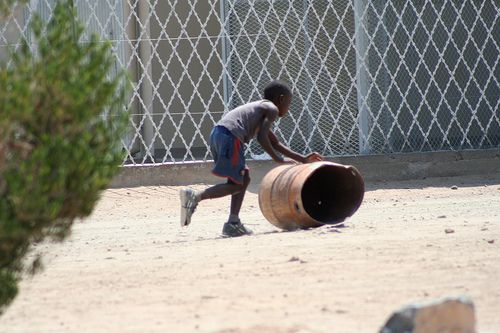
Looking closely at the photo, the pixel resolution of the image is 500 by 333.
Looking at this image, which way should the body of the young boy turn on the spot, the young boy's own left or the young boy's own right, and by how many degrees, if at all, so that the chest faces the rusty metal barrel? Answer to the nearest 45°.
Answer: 0° — they already face it

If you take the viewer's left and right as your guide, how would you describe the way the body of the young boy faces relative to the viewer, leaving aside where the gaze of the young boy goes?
facing to the right of the viewer

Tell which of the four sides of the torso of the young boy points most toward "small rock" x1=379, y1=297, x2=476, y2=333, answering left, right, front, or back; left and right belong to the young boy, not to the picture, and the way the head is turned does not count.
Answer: right

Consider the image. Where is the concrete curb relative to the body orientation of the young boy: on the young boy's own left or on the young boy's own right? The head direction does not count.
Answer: on the young boy's own left

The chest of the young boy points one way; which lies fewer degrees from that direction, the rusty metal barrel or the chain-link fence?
the rusty metal barrel

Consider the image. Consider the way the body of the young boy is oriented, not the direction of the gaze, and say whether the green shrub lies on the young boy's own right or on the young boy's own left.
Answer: on the young boy's own right

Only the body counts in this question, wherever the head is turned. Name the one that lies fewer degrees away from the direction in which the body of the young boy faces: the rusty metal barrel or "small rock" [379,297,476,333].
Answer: the rusty metal barrel

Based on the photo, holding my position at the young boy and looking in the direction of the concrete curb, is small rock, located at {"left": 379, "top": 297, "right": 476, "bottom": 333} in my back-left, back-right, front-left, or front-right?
back-right

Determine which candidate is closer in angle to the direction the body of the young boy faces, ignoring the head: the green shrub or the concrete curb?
the concrete curb

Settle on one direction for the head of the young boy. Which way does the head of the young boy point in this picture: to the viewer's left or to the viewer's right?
to the viewer's right
